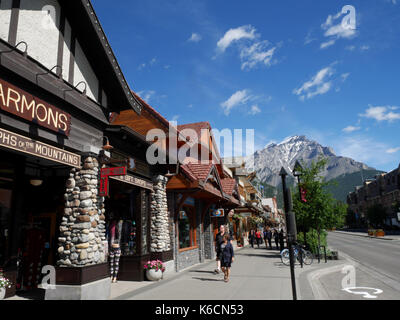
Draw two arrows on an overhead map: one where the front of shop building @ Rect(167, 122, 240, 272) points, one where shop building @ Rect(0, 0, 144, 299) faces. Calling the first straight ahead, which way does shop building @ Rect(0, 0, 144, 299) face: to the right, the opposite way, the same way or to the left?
the same way

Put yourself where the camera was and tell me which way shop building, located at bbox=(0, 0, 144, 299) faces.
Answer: facing the viewer and to the right of the viewer

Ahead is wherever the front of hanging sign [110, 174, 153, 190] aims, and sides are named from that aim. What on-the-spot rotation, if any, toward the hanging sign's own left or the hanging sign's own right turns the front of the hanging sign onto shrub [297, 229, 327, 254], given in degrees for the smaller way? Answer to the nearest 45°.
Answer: approximately 90° to the hanging sign's own left

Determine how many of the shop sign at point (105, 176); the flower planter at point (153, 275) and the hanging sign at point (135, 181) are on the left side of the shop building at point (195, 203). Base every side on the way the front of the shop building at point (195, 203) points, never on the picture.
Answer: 0

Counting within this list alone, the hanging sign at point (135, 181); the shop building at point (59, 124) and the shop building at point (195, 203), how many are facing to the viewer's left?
0

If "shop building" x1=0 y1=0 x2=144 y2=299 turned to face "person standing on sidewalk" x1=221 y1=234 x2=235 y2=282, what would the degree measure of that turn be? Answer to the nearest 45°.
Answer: approximately 45° to its left

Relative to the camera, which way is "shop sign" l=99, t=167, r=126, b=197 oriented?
toward the camera

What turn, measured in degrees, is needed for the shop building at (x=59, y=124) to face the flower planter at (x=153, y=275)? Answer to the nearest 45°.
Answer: approximately 90° to its left

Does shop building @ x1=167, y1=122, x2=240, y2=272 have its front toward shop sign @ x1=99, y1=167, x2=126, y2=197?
no

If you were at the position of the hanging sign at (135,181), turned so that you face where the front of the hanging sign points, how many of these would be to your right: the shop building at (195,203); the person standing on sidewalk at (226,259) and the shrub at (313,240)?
0

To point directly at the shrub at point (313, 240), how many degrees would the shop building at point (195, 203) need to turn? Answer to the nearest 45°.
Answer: approximately 45° to its left
